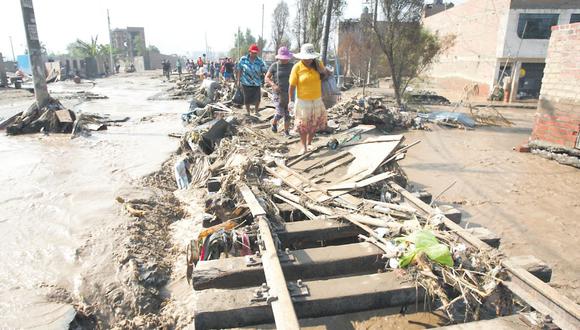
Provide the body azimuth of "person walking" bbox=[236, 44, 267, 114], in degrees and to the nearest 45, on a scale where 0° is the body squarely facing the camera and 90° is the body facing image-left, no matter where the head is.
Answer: approximately 0°

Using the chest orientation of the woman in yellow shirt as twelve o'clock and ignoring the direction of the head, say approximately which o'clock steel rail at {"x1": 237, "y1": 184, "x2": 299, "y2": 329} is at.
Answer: The steel rail is roughly at 12 o'clock from the woman in yellow shirt.

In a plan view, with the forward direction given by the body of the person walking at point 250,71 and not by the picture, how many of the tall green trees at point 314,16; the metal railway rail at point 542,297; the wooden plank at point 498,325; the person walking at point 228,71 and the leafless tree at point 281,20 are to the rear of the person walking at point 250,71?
3

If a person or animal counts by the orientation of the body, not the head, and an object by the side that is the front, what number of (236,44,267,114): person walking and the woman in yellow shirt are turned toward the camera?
2

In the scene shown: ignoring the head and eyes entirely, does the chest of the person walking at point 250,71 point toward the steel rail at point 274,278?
yes

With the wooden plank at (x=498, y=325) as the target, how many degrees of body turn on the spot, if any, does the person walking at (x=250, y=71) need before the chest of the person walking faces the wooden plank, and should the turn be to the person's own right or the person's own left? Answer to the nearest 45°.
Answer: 0° — they already face it

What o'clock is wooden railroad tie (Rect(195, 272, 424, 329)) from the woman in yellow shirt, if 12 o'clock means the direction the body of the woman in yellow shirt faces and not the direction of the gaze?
The wooden railroad tie is roughly at 12 o'clock from the woman in yellow shirt.

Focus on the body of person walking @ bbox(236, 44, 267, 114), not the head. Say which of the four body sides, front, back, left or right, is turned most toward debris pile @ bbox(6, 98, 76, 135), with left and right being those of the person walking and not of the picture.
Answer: right

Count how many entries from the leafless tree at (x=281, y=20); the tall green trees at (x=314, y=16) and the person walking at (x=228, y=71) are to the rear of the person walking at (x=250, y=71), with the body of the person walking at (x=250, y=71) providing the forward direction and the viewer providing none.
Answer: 3

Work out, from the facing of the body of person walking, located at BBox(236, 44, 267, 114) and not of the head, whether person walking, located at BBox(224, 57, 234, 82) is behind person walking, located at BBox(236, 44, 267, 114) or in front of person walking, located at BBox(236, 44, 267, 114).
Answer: behind
